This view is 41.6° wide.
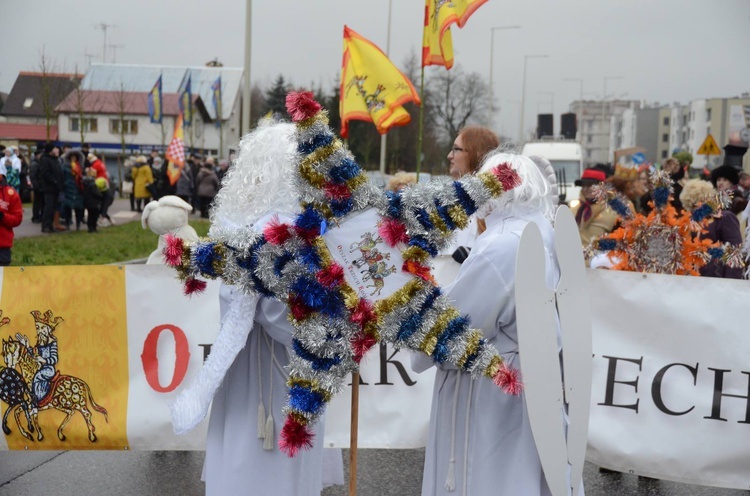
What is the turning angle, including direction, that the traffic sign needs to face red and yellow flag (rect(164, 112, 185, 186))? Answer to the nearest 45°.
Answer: approximately 90° to its right

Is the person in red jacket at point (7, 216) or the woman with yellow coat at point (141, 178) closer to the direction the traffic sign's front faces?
the person in red jacket

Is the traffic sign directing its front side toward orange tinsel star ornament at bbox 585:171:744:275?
yes

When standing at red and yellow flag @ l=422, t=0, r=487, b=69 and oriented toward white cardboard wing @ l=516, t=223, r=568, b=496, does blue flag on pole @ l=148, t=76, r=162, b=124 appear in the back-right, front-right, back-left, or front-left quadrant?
back-right

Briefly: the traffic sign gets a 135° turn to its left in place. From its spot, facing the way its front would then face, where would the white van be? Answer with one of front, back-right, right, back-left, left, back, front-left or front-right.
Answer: left

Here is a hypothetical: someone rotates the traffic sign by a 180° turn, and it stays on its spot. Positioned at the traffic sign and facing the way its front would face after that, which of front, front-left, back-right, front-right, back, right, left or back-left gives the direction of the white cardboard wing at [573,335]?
back

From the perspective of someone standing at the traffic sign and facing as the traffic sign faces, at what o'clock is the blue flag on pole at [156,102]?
The blue flag on pole is roughly at 4 o'clock from the traffic sign.

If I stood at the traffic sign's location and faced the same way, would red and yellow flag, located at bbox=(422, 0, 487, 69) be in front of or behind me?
in front

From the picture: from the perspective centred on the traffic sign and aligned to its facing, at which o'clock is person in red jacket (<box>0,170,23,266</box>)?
The person in red jacket is roughly at 1 o'clock from the traffic sign.

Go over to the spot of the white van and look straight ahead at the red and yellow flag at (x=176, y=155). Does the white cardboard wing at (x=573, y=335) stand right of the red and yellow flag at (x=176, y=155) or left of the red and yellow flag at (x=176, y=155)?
left

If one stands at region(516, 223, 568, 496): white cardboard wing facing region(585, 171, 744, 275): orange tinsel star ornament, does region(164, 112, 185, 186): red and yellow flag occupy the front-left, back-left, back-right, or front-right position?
front-left

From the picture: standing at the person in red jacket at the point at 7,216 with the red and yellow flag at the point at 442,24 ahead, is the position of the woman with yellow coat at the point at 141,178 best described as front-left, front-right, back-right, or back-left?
front-left

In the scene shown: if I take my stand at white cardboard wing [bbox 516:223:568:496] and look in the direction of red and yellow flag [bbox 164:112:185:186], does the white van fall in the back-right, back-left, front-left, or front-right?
front-right

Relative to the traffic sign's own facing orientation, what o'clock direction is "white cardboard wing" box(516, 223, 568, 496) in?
The white cardboard wing is roughly at 12 o'clock from the traffic sign.

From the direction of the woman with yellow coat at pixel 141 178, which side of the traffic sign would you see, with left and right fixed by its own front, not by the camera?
right

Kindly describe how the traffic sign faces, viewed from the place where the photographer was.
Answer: facing the viewer
